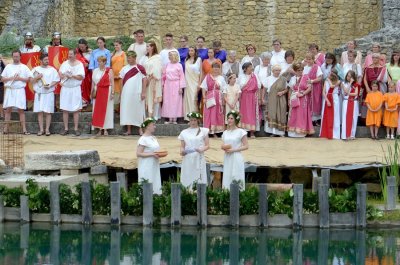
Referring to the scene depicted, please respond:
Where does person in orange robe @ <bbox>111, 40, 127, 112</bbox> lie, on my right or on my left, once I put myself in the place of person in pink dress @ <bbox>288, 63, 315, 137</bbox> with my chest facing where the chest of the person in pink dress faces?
on my right

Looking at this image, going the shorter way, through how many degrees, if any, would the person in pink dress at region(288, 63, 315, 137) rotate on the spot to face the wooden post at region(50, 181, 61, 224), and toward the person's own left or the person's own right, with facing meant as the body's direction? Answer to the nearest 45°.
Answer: approximately 45° to the person's own right

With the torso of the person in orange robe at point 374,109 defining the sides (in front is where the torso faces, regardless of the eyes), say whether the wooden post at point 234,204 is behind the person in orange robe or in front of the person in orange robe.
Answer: in front

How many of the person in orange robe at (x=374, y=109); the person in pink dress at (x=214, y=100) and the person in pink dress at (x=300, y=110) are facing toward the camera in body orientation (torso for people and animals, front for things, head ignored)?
3

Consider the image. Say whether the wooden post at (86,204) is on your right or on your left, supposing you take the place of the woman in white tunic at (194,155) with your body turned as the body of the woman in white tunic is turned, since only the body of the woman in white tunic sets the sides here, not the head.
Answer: on your right

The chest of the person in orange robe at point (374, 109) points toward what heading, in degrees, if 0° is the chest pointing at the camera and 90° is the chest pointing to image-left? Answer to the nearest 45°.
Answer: approximately 0°

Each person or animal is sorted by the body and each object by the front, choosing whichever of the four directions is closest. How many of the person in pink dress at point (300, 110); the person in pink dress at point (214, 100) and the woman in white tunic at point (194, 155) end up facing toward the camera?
3

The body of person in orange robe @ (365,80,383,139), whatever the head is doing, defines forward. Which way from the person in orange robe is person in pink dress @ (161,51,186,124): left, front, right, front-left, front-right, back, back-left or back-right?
right

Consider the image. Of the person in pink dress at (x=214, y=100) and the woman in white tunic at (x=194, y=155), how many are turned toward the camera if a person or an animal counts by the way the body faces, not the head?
2
